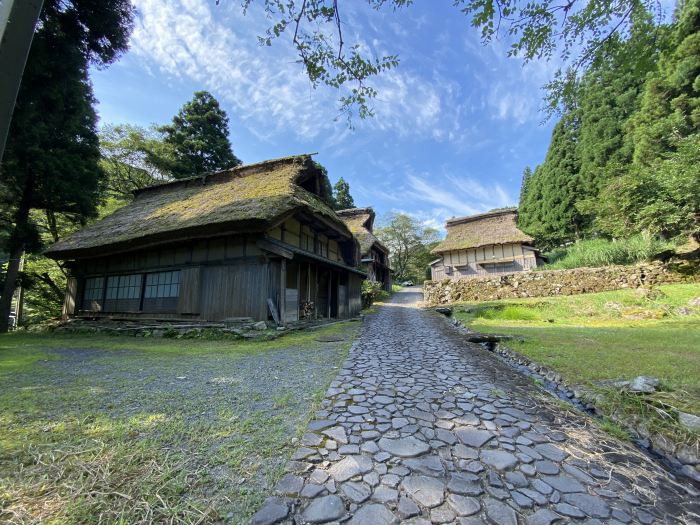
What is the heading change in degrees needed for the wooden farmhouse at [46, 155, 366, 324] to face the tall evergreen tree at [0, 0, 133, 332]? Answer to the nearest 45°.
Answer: approximately 135° to its right

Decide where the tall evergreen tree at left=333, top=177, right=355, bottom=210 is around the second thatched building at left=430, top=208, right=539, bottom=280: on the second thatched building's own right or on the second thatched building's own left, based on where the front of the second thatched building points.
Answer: on the second thatched building's own right

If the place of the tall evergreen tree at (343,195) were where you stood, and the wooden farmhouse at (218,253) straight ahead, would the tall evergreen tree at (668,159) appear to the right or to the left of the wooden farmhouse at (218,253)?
left

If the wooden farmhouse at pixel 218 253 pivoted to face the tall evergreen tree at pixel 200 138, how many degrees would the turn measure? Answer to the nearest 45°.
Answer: approximately 135° to its left

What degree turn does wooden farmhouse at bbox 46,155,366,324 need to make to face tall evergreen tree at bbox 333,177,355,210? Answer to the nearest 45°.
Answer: approximately 90° to its left

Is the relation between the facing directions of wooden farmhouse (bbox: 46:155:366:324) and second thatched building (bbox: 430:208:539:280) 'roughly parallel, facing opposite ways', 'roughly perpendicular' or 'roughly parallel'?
roughly perpendicular

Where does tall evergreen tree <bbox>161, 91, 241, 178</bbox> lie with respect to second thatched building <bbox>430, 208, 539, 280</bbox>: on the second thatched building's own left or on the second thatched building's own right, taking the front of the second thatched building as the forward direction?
on the second thatched building's own right

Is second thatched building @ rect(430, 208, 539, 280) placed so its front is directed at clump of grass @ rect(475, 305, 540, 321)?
yes

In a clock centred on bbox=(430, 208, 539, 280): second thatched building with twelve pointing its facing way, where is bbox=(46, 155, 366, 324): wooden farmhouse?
The wooden farmhouse is roughly at 1 o'clock from the second thatched building.

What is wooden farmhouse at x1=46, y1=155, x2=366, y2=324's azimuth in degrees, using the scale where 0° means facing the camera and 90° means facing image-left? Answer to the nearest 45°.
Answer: approximately 315°
